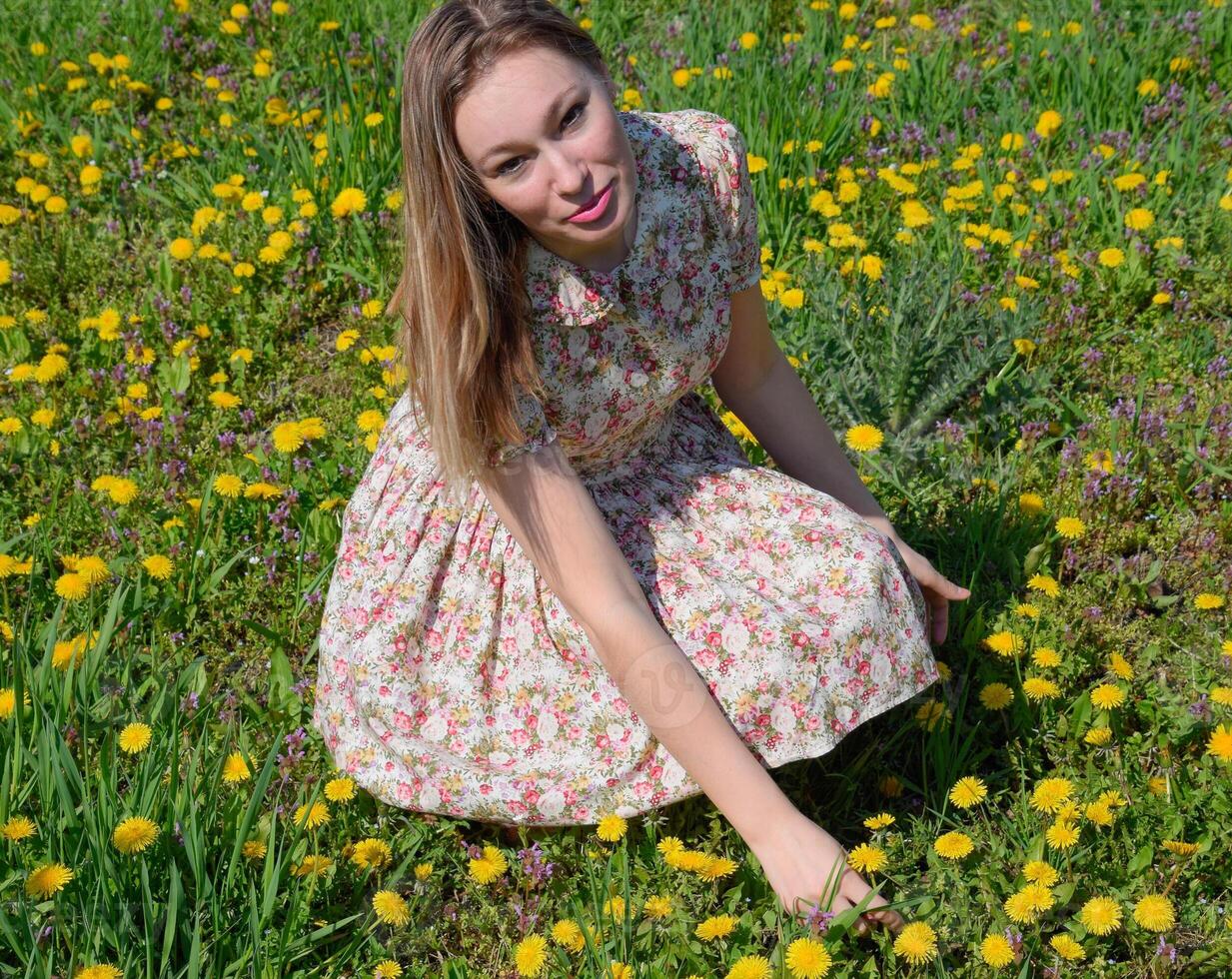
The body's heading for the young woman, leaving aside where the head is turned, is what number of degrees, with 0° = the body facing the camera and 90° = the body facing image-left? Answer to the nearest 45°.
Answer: approximately 315°

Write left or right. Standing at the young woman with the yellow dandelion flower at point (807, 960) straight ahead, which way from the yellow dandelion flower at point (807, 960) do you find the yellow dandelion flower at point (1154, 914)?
left

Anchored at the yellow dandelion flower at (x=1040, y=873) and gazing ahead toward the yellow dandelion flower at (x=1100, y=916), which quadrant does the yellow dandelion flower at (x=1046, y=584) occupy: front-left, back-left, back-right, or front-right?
back-left
